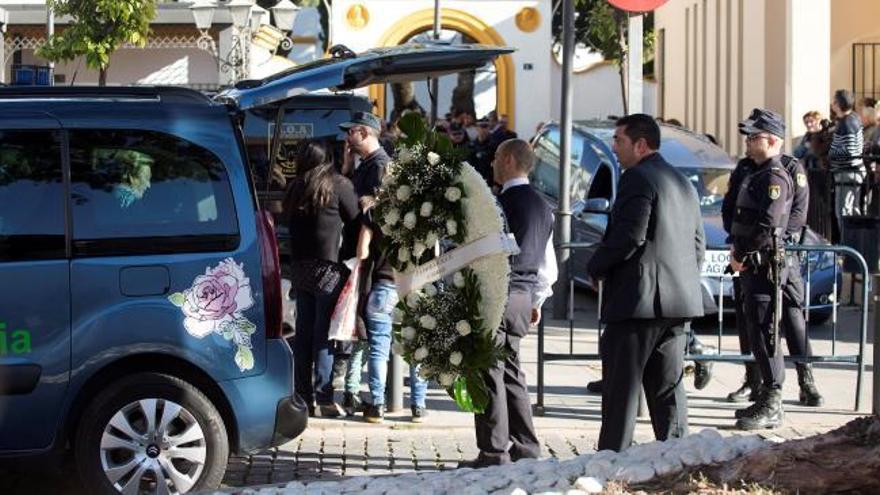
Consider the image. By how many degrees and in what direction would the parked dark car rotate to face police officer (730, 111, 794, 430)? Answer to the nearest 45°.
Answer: approximately 45° to its right

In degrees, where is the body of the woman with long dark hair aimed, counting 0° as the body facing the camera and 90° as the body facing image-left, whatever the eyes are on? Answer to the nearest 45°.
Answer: approximately 180°

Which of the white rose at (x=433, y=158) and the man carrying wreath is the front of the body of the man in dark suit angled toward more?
the man carrying wreath

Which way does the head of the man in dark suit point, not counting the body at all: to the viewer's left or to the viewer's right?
to the viewer's left

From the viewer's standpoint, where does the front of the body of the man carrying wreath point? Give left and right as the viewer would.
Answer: facing to the left of the viewer

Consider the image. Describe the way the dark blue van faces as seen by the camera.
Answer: facing to the left of the viewer

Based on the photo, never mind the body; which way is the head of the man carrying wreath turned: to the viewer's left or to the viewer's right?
to the viewer's left
